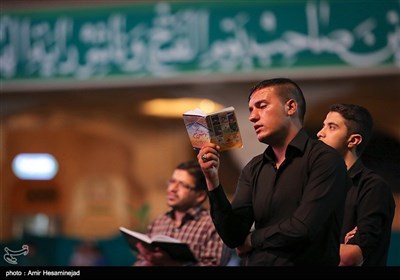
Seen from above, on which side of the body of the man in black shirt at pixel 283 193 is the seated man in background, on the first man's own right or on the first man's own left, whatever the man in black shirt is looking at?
on the first man's own right

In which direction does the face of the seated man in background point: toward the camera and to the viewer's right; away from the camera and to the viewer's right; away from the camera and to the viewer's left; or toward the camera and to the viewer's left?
toward the camera and to the viewer's left

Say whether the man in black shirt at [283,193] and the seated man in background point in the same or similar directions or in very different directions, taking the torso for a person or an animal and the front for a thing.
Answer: same or similar directions

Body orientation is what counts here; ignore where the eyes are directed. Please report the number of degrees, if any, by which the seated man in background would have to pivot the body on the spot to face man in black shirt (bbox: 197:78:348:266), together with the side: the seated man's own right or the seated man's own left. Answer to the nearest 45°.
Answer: approximately 45° to the seated man's own left

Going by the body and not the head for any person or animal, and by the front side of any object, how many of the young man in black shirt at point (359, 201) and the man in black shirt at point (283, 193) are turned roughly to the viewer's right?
0

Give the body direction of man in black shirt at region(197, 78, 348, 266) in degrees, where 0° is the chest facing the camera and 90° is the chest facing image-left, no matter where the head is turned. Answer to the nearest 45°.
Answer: approximately 45°

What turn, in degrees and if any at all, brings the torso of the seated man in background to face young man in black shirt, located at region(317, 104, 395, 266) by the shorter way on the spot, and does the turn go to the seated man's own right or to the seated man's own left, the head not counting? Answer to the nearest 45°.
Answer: approximately 90° to the seated man's own left

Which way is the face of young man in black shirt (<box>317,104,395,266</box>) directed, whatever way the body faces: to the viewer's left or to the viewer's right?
to the viewer's left

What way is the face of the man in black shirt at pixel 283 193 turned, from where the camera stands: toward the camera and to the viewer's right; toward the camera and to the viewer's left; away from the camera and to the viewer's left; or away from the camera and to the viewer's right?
toward the camera and to the viewer's left

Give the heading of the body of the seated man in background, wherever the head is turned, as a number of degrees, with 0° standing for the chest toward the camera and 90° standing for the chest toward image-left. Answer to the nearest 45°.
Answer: approximately 45°

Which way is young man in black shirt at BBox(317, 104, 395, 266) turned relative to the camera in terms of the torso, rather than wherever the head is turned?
to the viewer's left
